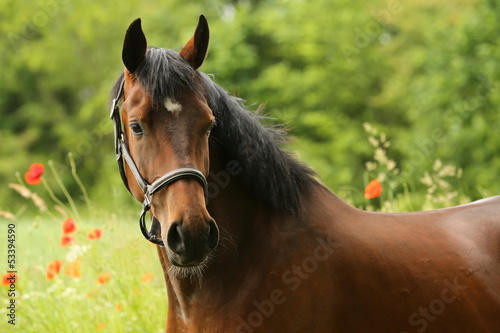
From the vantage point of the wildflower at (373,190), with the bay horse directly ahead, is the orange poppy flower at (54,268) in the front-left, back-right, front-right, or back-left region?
front-right

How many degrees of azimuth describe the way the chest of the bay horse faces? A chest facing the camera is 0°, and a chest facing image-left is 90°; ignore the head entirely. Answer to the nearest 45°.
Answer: approximately 45°

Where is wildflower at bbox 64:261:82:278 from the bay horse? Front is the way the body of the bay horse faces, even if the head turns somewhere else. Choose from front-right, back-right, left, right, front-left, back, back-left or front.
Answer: right

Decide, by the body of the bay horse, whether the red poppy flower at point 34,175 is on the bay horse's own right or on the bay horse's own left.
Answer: on the bay horse's own right

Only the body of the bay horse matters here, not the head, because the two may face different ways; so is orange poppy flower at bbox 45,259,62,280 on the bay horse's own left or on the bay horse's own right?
on the bay horse's own right

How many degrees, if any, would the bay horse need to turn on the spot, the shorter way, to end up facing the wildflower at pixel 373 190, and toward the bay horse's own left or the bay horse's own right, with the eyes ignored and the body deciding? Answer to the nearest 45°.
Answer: approximately 180°

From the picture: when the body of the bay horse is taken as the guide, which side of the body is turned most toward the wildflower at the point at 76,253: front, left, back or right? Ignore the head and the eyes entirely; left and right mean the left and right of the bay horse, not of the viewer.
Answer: right
